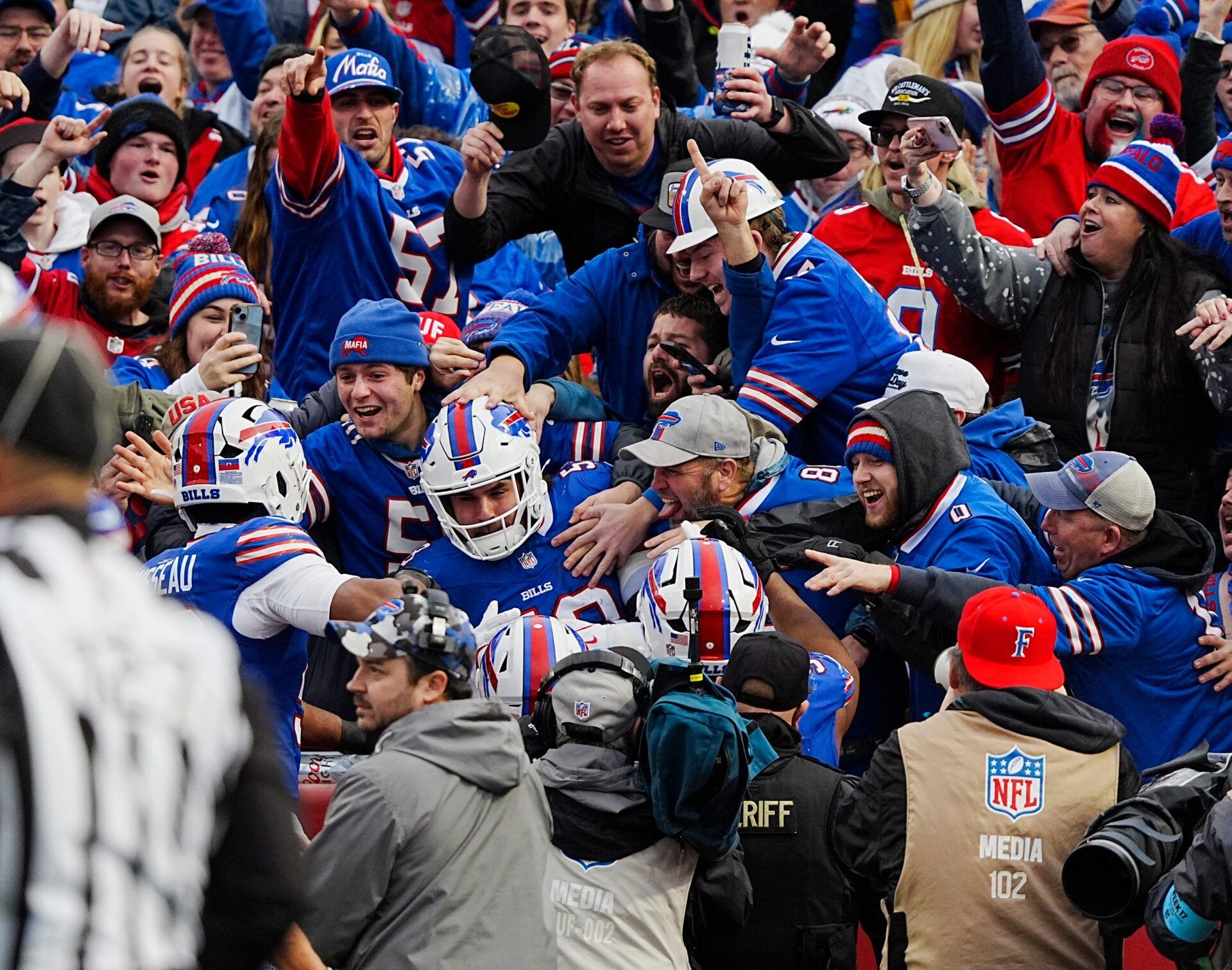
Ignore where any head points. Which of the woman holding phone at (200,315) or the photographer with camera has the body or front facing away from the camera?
the photographer with camera

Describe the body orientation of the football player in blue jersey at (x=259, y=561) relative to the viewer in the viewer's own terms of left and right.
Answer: facing away from the viewer and to the right of the viewer

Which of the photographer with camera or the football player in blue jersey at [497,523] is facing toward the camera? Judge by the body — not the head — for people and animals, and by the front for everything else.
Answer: the football player in blue jersey

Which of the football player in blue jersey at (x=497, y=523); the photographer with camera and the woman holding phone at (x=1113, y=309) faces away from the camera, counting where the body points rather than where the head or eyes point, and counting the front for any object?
the photographer with camera

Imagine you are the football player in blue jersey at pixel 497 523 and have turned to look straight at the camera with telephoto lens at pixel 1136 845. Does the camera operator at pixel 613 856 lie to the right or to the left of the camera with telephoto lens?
right

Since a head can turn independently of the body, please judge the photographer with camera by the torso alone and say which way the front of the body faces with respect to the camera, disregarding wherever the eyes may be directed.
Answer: away from the camera

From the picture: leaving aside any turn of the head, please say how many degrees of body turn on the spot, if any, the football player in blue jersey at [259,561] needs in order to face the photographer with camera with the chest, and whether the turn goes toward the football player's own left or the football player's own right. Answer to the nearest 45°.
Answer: approximately 90° to the football player's own right

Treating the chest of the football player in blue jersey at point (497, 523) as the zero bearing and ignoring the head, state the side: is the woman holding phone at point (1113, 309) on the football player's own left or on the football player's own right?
on the football player's own left

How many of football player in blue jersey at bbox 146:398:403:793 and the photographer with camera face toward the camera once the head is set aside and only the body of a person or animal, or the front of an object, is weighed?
0

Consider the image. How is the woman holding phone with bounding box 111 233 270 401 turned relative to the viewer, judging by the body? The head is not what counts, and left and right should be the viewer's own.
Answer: facing the viewer and to the right of the viewer

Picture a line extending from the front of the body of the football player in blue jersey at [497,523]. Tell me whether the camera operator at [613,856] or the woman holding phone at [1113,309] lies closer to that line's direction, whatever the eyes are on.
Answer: the camera operator

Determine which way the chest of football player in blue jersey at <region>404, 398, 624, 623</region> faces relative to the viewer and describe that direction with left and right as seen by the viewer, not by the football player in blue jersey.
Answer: facing the viewer

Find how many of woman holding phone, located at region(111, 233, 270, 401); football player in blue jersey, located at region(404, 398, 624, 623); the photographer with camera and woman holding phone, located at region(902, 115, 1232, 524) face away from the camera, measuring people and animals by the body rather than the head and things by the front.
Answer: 1

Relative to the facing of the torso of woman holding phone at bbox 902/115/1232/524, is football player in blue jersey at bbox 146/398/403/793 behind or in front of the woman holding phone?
in front

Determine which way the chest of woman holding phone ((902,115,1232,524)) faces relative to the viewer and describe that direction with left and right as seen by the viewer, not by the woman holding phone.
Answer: facing the viewer and to the left of the viewer

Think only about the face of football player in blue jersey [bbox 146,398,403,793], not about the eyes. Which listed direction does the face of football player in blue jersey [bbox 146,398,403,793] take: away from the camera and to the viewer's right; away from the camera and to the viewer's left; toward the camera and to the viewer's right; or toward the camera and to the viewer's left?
away from the camera and to the viewer's right
